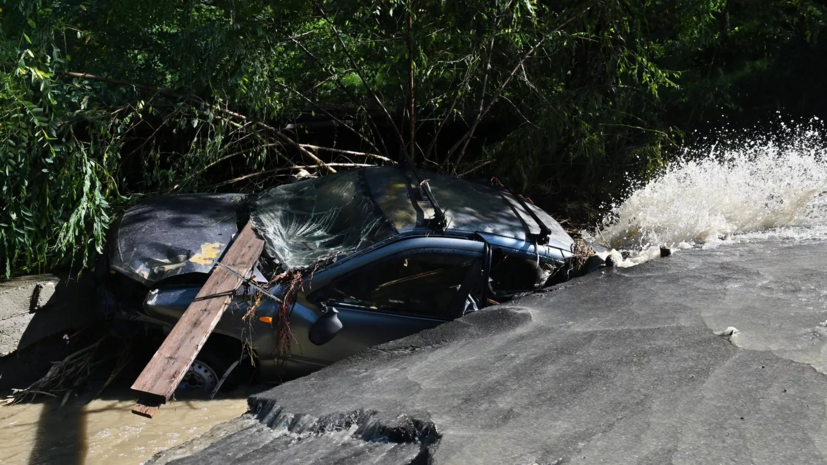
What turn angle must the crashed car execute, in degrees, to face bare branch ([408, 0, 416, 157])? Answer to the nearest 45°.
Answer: approximately 135° to its right

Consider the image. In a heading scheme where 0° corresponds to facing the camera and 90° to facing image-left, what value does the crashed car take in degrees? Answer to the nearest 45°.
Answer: approximately 45°

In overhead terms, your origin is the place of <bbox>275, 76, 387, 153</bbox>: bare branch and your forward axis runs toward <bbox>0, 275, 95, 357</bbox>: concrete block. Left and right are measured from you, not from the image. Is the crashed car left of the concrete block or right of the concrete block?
left

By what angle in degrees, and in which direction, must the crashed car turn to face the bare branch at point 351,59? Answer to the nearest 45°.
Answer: approximately 135° to its right

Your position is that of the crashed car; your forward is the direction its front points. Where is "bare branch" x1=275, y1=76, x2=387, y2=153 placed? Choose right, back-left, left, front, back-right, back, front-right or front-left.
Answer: back-right
